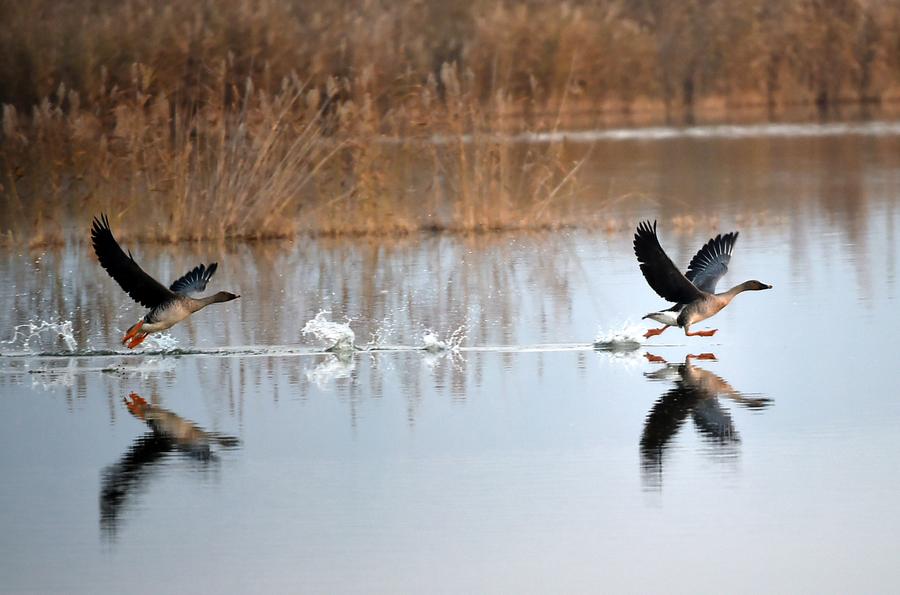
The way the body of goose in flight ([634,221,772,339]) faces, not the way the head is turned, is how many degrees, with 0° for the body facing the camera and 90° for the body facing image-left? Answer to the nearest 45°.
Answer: approximately 270°

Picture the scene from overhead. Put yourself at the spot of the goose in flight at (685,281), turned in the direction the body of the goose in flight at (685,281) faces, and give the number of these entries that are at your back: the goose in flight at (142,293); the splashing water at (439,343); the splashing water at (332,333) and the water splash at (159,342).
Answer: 4

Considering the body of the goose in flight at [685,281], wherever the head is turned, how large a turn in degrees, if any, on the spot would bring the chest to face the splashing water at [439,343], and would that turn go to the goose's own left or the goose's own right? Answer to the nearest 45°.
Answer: approximately 180°

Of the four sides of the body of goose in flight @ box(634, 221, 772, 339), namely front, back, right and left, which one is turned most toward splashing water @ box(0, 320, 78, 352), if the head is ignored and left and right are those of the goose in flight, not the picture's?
back

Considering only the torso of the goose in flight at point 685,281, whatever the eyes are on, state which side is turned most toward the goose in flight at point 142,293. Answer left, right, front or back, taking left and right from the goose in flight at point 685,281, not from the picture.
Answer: back

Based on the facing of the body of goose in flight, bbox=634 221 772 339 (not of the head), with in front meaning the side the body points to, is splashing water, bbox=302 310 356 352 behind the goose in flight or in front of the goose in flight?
behind

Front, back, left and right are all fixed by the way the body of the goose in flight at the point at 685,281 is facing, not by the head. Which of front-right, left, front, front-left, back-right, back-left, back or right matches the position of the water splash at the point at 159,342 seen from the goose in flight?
back
